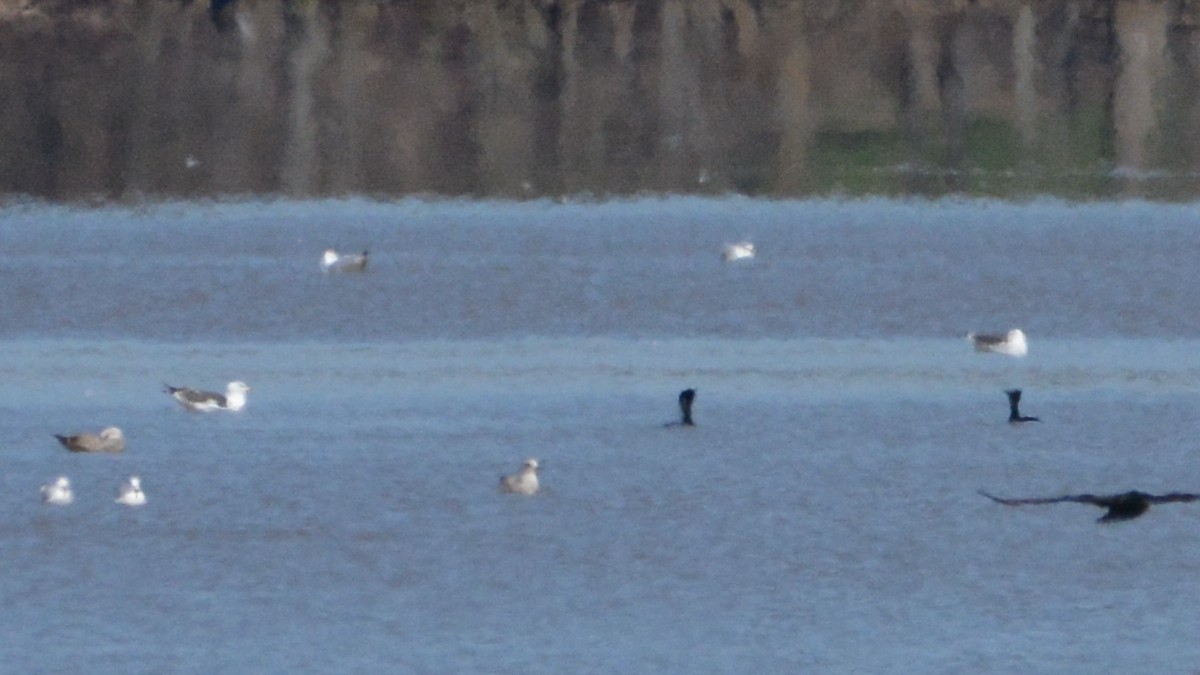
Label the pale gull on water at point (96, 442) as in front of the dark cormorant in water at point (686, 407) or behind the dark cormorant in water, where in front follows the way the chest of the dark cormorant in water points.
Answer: behind

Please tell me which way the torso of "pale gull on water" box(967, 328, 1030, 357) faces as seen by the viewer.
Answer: to the viewer's right

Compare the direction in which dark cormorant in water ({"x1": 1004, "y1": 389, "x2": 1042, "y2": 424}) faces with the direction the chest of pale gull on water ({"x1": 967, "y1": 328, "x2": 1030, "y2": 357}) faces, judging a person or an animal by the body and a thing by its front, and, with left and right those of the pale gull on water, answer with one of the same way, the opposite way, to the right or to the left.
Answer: the opposite way

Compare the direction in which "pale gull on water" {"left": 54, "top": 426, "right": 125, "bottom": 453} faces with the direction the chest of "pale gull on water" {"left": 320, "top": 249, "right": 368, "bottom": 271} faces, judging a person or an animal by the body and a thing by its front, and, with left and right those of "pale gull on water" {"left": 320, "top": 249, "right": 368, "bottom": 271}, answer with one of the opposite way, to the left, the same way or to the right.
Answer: the opposite way

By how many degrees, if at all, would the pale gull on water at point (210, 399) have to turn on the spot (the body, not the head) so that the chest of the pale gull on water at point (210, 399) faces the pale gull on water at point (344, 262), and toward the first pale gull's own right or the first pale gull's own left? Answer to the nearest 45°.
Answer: approximately 90° to the first pale gull's own left

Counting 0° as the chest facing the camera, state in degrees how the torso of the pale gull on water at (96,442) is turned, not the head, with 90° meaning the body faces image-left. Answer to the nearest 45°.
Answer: approximately 270°

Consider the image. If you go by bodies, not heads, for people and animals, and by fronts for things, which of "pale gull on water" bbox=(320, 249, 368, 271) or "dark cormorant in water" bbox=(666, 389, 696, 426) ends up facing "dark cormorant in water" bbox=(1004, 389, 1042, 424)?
"dark cormorant in water" bbox=(666, 389, 696, 426)

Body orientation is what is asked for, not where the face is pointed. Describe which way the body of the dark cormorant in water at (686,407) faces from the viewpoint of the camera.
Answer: to the viewer's right

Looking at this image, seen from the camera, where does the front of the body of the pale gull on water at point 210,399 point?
to the viewer's right

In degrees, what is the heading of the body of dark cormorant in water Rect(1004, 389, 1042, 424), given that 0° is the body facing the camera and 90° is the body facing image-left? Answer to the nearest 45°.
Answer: approximately 90°

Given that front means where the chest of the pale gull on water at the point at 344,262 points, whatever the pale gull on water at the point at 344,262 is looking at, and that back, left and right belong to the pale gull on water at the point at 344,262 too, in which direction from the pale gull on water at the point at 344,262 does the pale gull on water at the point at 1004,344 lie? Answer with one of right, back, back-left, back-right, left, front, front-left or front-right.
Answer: back-left

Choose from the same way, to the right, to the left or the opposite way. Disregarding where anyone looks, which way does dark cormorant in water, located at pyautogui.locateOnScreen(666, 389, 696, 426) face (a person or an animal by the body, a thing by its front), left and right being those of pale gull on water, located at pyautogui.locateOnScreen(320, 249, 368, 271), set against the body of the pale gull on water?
the opposite way

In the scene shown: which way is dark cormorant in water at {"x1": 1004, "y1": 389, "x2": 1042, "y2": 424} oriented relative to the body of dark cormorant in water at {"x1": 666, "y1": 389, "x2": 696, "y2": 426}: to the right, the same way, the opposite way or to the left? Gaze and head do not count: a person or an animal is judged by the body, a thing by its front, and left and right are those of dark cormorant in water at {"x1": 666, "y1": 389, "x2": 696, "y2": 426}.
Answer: the opposite way

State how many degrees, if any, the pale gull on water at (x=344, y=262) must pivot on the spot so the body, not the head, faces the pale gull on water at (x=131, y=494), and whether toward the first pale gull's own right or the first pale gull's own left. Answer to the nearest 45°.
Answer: approximately 90° to the first pale gull's own left

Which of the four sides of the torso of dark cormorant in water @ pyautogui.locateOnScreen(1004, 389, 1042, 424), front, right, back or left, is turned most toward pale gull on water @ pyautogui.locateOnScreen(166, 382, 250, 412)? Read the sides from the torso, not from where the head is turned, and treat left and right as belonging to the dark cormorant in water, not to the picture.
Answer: front

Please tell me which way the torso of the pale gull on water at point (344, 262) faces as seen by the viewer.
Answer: to the viewer's left
